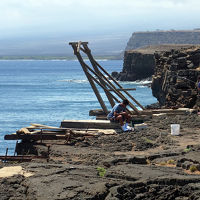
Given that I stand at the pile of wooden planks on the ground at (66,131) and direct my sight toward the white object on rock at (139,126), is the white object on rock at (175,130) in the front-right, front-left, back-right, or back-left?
front-right

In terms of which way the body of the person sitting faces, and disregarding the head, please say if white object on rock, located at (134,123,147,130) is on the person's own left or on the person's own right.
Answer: on the person's own left
